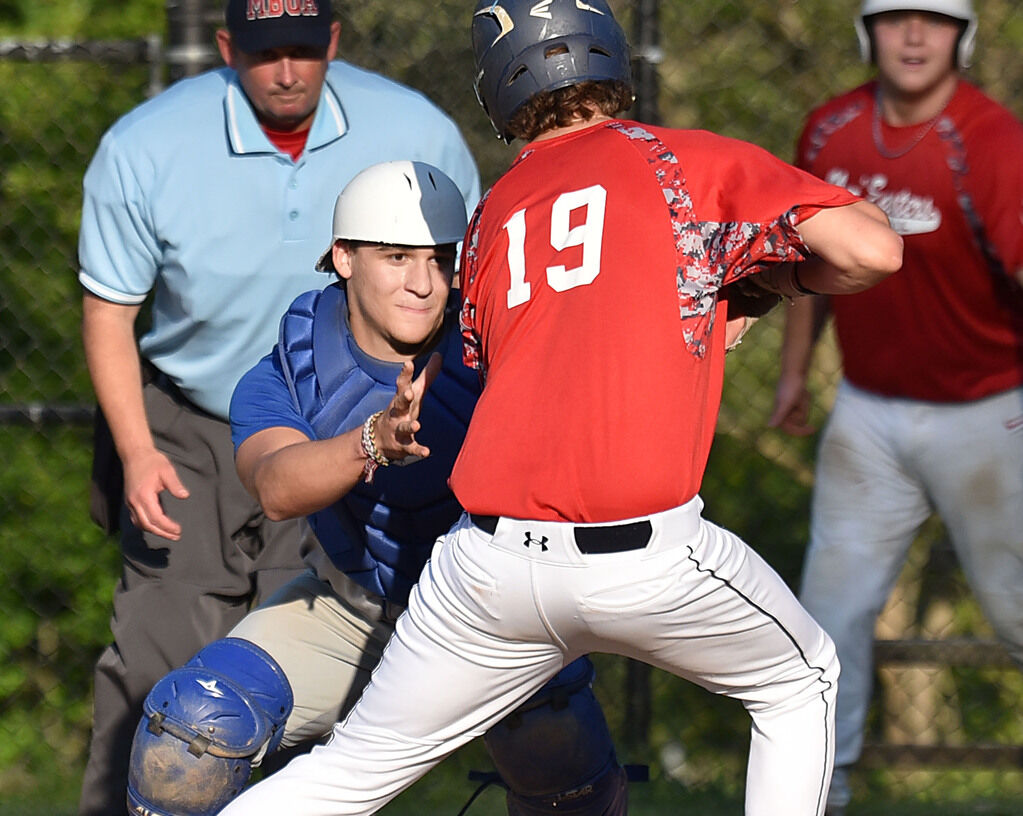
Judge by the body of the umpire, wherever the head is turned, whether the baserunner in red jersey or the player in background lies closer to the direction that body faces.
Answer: the baserunner in red jersey

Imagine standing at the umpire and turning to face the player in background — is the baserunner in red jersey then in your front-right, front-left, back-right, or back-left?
front-right

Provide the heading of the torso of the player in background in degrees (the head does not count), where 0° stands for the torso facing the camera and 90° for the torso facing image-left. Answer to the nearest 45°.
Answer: approximately 0°

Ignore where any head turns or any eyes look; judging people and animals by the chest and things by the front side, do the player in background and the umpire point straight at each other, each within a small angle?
no

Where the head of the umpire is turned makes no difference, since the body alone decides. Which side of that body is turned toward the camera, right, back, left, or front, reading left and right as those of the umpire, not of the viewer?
front

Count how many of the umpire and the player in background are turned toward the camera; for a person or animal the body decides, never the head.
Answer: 2

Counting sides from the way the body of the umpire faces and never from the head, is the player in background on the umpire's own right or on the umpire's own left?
on the umpire's own left

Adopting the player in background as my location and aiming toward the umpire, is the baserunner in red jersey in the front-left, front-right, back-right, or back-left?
front-left

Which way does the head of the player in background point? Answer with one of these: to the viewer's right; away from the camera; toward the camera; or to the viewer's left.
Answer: toward the camera

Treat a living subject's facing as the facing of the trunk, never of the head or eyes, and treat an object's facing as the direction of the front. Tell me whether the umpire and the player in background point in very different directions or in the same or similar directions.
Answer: same or similar directions

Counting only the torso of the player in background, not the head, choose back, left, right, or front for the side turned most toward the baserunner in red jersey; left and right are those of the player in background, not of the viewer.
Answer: front
